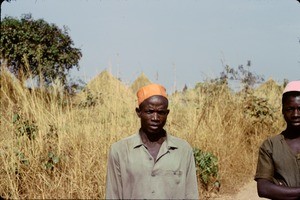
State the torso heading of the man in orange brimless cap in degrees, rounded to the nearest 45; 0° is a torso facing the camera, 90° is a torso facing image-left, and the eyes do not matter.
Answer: approximately 0°

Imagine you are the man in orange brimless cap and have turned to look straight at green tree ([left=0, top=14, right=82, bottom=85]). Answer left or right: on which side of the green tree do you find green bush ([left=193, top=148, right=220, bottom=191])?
right

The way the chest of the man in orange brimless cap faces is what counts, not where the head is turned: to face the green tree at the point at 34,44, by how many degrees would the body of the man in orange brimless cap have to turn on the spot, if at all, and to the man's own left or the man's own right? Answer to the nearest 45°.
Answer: approximately 180°

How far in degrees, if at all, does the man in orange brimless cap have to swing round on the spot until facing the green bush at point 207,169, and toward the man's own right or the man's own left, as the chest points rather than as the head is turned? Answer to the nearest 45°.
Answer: approximately 180°
